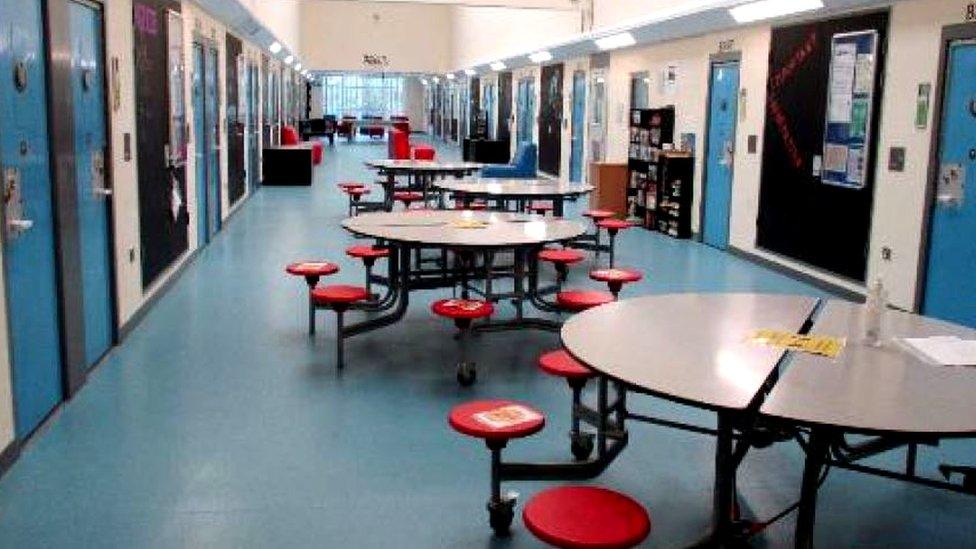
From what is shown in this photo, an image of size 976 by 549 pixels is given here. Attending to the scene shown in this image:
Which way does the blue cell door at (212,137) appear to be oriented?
to the viewer's right

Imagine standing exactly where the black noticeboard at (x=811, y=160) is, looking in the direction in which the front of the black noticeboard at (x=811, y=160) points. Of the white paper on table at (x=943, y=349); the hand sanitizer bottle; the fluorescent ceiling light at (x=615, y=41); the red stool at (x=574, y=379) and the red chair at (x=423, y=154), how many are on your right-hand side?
2

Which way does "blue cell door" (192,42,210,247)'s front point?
to the viewer's right

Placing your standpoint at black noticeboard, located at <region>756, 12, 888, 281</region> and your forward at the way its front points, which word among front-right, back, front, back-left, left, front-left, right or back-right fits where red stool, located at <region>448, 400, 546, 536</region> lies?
front-left

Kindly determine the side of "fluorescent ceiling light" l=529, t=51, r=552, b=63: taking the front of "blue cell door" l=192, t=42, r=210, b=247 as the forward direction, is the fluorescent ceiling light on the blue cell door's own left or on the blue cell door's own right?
on the blue cell door's own left

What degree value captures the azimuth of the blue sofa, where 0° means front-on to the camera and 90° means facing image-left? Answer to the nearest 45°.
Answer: approximately 90°

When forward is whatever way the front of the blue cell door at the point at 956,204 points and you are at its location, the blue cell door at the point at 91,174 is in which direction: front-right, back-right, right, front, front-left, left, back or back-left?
front

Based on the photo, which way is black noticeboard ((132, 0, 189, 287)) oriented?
to the viewer's right

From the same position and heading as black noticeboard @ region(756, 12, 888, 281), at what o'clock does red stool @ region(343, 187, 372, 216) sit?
The red stool is roughly at 2 o'clock from the black noticeboard.

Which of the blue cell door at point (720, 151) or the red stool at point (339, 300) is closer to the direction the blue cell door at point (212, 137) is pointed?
the blue cell door

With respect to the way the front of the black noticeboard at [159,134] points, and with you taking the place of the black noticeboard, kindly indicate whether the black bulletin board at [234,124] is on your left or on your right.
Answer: on your left

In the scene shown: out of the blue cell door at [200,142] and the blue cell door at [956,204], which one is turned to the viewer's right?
the blue cell door at [200,142]

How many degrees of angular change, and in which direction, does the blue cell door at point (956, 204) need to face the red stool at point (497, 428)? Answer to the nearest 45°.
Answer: approximately 45° to its left

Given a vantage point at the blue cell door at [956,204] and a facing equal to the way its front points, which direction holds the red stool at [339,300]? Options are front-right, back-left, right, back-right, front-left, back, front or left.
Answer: front

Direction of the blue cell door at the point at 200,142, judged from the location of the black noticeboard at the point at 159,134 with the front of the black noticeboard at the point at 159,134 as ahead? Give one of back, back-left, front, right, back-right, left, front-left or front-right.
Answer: left

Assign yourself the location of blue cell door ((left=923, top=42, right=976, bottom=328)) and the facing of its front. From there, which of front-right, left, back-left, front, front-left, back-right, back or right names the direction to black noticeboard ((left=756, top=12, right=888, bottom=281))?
right

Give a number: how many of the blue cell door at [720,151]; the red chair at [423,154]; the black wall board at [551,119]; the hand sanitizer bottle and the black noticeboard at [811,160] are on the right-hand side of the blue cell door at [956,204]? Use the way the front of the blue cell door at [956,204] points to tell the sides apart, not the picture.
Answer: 4

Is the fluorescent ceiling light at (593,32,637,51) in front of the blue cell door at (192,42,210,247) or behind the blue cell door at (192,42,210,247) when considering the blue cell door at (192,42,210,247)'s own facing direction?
in front

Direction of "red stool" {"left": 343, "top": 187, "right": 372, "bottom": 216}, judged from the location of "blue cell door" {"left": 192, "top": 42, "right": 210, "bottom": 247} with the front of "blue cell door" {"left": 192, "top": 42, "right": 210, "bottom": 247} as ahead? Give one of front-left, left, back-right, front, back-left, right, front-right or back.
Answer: front-left
